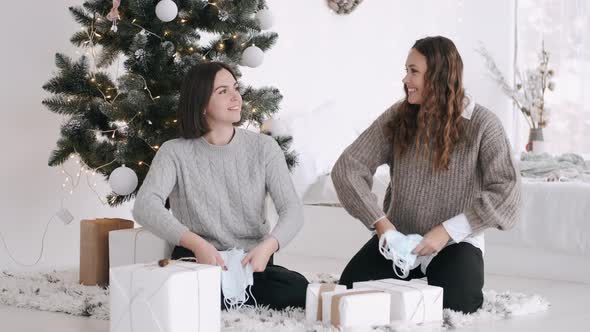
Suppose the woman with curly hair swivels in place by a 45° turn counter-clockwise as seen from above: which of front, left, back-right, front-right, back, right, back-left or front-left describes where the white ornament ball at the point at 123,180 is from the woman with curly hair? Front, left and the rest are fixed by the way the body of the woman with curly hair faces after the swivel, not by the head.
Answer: right

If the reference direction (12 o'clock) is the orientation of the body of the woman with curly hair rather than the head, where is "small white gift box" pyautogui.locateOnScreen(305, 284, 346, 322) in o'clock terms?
The small white gift box is roughly at 12 o'clock from the woman with curly hair.

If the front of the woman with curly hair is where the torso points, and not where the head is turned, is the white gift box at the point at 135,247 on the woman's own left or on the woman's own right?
on the woman's own right

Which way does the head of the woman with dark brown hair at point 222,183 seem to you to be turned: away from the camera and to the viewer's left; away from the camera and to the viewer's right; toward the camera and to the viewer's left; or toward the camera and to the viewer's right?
toward the camera and to the viewer's right

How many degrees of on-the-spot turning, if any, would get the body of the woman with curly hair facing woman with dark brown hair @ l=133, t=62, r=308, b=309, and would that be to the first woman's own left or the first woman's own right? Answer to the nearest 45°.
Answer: approximately 45° to the first woman's own right

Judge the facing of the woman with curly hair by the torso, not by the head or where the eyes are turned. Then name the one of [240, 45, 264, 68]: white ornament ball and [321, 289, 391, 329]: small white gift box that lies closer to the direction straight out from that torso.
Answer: the small white gift box

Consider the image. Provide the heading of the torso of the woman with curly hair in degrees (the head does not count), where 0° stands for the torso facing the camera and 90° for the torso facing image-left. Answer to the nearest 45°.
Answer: approximately 45°

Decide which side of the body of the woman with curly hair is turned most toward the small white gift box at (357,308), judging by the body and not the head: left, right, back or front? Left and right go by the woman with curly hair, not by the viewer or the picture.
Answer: front

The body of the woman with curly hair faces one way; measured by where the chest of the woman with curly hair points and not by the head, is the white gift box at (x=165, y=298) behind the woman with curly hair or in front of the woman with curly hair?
in front

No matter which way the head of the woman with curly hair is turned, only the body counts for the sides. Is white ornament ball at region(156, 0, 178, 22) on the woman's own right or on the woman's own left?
on the woman's own right

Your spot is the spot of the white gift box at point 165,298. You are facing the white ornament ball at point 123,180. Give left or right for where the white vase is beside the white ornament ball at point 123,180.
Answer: right

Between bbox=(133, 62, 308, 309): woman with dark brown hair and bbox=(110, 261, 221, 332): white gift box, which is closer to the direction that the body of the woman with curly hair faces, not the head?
the white gift box

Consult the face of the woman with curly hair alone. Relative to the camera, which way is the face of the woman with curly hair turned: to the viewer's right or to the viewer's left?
to the viewer's left

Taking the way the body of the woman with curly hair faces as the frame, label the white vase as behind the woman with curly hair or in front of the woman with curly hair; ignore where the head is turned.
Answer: behind

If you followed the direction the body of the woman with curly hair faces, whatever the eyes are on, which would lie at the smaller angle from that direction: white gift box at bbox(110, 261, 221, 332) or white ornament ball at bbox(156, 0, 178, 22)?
the white gift box

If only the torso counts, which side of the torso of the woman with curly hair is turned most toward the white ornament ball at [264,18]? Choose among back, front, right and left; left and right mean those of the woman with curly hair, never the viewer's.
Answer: right

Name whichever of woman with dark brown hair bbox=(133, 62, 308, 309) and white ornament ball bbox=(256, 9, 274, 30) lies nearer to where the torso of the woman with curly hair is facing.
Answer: the woman with dark brown hair
